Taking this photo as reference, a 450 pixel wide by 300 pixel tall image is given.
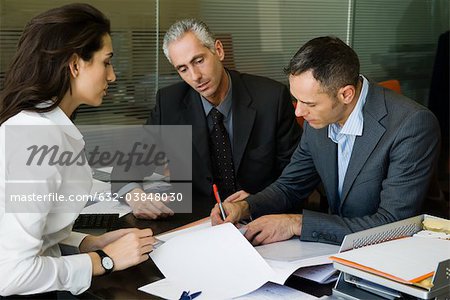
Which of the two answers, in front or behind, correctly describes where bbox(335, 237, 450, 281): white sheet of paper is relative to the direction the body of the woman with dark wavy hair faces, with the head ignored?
in front

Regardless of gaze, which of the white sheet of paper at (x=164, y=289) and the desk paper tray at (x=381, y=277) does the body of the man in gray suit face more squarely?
the white sheet of paper

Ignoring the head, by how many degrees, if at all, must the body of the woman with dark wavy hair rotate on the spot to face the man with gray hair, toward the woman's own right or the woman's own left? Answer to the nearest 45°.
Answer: approximately 45° to the woman's own left

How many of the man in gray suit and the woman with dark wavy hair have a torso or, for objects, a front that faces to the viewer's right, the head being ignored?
1

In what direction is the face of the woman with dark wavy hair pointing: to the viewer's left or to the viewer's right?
to the viewer's right

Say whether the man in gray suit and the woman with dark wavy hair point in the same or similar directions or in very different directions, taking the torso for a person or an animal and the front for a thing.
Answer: very different directions

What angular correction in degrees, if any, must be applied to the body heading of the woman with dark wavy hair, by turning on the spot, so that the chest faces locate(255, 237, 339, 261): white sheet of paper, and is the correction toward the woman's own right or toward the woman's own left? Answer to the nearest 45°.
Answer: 0° — they already face it

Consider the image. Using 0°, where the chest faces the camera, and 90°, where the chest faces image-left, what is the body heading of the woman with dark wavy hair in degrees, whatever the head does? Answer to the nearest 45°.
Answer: approximately 270°

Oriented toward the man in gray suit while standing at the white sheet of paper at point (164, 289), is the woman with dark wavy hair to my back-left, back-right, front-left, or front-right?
back-left

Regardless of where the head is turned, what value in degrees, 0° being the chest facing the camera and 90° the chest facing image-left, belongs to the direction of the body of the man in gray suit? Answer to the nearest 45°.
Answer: approximately 45°
